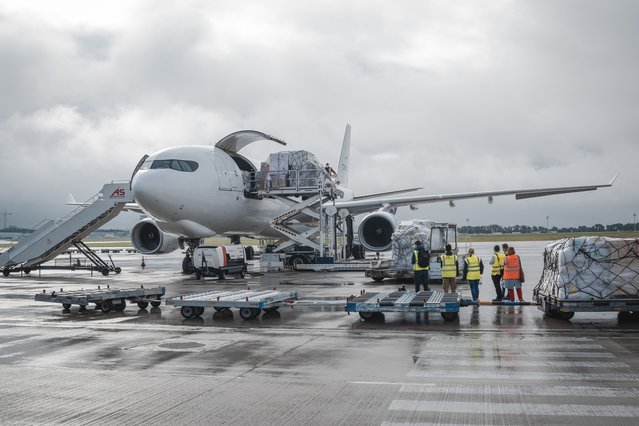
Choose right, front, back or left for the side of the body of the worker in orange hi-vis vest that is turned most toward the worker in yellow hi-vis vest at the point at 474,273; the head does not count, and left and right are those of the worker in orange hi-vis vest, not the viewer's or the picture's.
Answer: left

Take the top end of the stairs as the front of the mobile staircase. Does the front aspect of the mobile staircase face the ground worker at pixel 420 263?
no

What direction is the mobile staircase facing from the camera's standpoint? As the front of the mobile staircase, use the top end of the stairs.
to the viewer's right

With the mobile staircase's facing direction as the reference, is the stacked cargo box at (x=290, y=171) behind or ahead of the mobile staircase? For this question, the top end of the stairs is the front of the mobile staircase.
ahead

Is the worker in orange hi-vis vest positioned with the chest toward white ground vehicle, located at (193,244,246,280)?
no

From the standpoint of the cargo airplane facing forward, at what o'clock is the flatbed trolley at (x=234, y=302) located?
The flatbed trolley is roughly at 10 o'clock from the cargo airplane.

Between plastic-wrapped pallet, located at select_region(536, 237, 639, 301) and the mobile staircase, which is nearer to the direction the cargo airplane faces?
the mobile staircase

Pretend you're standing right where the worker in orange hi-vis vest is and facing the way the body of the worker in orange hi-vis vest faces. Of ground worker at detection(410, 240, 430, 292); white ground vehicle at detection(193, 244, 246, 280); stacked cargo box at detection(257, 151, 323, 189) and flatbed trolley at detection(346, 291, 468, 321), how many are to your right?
0

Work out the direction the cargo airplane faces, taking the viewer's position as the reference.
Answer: facing the viewer and to the left of the viewer

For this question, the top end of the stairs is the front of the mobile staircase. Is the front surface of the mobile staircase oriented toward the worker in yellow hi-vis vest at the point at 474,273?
no

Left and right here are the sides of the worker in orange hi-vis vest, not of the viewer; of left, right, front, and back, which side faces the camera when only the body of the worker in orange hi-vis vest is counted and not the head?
back

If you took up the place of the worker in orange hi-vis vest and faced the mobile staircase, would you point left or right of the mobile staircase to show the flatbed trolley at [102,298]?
left

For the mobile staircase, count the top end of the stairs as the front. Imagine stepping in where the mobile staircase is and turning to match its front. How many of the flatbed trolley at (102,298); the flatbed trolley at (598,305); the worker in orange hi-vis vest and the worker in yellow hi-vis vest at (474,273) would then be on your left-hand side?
0
